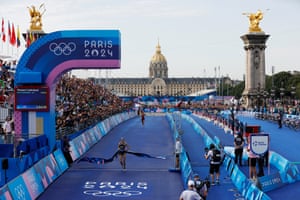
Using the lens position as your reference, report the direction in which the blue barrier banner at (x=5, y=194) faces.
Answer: facing the viewer and to the right of the viewer

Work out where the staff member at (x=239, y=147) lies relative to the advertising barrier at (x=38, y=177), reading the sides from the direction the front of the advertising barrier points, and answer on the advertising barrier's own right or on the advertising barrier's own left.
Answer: on the advertising barrier's own left
